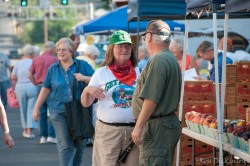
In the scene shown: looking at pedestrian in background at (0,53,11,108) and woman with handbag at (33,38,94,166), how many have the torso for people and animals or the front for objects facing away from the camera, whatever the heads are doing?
1

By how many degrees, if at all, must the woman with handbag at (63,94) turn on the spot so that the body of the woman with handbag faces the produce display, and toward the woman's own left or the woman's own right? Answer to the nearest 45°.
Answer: approximately 90° to the woman's own left

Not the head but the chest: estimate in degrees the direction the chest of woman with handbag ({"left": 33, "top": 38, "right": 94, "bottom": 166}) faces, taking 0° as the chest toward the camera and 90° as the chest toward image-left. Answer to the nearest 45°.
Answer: approximately 45°

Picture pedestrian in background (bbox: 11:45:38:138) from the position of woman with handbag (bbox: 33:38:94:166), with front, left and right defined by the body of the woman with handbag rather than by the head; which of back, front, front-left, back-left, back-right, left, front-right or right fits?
back-right

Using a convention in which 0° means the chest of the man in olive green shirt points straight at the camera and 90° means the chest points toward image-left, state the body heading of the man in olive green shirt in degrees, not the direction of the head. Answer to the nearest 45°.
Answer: approximately 135°

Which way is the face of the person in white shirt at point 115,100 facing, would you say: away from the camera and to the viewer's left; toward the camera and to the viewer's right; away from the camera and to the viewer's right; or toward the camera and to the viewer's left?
toward the camera and to the viewer's right

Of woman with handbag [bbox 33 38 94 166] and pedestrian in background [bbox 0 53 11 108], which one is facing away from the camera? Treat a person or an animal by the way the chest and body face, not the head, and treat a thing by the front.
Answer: the pedestrian in background
